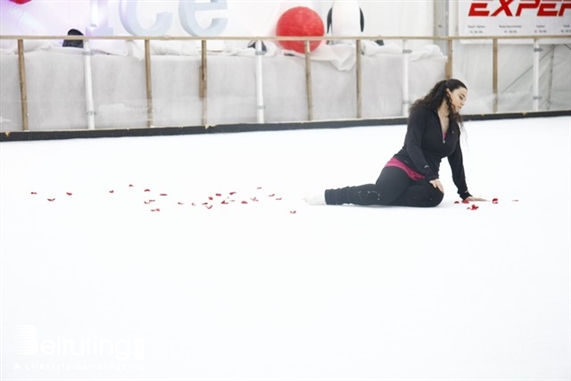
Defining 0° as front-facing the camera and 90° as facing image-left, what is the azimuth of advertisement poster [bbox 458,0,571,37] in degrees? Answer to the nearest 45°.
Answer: approximately 0°

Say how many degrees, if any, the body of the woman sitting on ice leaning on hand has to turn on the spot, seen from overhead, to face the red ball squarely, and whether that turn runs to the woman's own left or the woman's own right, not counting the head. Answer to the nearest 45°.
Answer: approximately 135° to the woman's own left

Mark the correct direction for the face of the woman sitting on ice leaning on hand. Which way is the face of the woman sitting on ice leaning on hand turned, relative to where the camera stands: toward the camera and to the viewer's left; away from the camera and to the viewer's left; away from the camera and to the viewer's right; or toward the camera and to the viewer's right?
toward the camera and to the viewer's right

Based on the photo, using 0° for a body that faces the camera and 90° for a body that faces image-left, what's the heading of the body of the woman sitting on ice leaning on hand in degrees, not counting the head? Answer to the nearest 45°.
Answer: approximately 315°

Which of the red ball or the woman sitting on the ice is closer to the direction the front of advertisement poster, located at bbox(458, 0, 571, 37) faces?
the woman sitting on the ice

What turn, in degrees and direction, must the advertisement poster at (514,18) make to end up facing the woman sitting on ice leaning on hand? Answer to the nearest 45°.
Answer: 0° — it already faces them

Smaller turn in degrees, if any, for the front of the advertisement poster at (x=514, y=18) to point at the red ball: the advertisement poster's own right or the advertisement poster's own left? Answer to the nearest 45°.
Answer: approximately 45° to the advertisement poster's own right

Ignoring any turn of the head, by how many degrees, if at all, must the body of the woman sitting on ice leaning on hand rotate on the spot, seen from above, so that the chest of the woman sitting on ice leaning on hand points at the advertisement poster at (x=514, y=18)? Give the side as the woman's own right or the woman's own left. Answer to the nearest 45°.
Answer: approximately 135° to the woman's own left
